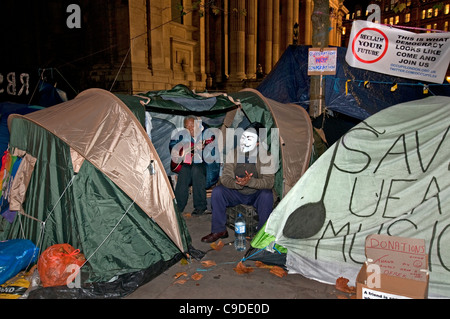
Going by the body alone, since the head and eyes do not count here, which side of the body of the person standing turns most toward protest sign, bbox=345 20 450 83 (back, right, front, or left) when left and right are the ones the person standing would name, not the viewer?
left

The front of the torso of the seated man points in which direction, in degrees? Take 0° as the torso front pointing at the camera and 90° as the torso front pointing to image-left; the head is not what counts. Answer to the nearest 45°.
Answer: approximately 0°

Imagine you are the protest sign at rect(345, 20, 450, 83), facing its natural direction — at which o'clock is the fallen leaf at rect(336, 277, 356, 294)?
The fallen leaf is roughly at 12 o'clock from the protest sign.

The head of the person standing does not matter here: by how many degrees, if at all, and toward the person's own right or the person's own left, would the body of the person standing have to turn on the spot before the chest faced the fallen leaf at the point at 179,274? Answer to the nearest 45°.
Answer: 0° — they already face it

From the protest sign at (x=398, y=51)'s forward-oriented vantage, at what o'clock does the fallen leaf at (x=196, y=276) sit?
The fallen leaf is roughly at 1 o'clock from the protest sign.

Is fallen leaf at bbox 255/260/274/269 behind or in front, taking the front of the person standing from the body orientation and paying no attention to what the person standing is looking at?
in front

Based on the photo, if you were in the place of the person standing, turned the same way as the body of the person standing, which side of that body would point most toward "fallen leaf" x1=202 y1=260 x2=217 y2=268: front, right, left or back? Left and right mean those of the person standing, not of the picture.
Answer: front

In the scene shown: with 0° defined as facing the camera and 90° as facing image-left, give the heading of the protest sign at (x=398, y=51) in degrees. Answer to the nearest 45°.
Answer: approximately 0°
